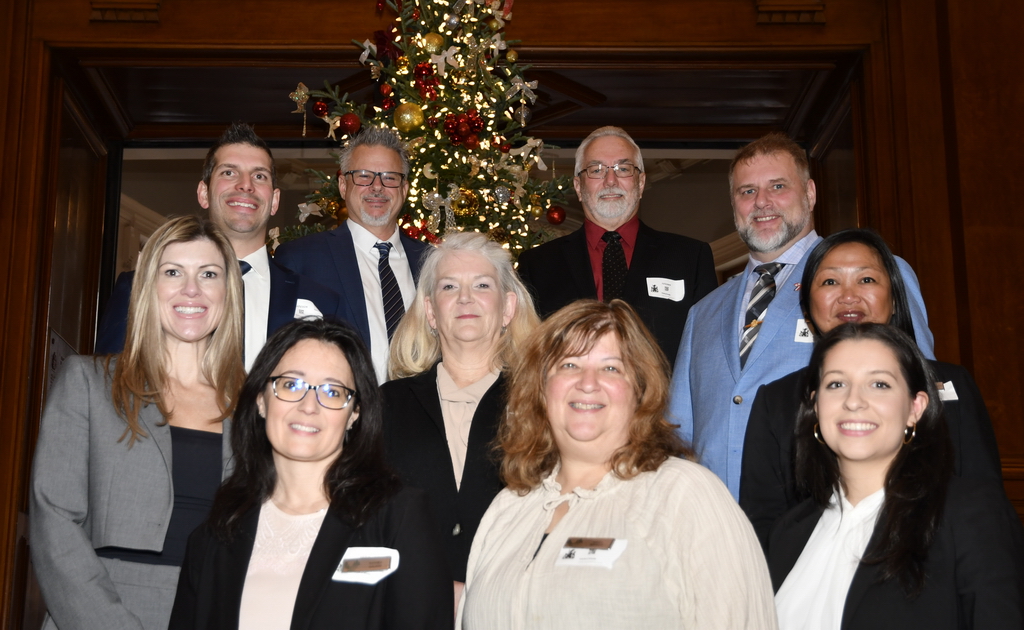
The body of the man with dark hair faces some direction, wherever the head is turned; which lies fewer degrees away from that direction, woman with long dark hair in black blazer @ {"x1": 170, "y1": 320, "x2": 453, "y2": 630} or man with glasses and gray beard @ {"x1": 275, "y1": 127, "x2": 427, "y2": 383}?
the woman with long dark hair in black blazer

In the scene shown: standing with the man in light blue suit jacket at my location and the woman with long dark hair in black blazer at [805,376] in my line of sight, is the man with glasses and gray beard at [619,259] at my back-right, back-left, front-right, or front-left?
back-right

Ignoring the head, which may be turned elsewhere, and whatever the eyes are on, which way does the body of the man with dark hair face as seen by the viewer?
toward the camera

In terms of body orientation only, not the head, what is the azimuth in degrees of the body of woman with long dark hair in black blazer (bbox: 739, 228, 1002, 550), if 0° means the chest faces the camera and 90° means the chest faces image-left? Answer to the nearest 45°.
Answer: approximately 0°

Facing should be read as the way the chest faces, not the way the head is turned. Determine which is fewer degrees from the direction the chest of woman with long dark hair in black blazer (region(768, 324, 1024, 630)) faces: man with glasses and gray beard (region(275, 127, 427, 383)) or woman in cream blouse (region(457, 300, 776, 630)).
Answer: the woman in cream blouse

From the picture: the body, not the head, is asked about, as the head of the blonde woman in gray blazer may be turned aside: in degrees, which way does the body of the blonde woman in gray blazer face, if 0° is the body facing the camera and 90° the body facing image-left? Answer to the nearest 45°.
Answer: approximately 315°

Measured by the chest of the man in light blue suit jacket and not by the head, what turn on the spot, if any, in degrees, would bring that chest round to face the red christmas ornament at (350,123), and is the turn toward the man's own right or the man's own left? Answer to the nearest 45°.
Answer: approximately 90° to the man's own right

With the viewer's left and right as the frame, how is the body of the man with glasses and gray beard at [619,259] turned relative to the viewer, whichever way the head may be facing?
facing the viewer

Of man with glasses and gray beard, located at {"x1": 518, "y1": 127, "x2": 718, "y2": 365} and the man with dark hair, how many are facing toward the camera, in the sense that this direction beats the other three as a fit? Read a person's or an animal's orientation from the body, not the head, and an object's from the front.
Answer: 2

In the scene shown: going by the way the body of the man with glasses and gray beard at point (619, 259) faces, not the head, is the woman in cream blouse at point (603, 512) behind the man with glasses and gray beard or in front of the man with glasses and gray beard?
in front

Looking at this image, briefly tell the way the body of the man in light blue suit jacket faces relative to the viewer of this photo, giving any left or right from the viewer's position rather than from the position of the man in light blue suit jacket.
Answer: facing the viewer and to the left of the viewer

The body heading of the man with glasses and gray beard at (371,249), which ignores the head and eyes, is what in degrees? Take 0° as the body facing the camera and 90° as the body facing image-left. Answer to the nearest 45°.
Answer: approximately 315°
